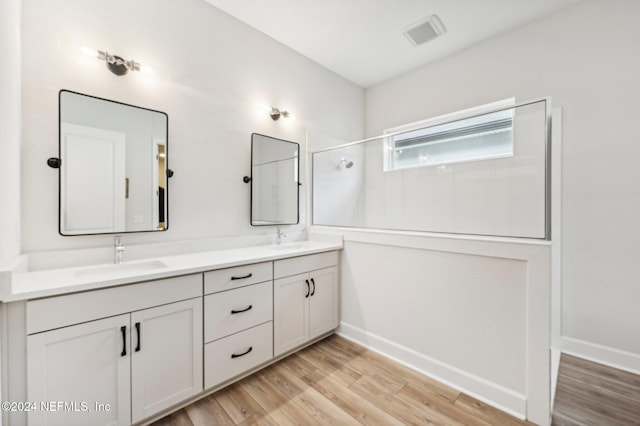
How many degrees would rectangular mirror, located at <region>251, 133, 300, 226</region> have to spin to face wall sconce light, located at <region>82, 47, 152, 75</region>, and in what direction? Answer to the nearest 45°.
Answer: approximately 90° to its right

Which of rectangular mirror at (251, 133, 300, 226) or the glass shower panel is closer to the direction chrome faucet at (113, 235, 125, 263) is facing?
the glass shower panel

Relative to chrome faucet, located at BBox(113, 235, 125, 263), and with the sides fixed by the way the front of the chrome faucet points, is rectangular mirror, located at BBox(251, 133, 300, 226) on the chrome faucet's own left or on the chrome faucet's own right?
on the chrome faucet's own left

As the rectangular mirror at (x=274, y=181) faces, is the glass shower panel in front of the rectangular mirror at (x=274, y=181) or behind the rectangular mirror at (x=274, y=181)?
in front

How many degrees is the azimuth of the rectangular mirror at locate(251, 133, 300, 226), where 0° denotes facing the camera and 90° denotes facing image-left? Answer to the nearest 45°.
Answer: approximately 315°

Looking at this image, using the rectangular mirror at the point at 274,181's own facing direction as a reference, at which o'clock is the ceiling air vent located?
The ceiling air vent is roughly at 11 o'clock from the rectangular mirror.

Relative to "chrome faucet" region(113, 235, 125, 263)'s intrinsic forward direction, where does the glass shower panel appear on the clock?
The glass shower panel is roughly at 10 o'clock from the chrome faucet.

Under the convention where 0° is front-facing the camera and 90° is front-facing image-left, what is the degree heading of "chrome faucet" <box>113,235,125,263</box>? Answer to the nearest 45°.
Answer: approximately 0°

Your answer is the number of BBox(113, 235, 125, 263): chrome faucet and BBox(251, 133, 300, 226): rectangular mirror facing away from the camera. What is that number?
0

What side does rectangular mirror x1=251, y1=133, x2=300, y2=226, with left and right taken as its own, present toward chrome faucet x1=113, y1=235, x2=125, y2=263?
right
